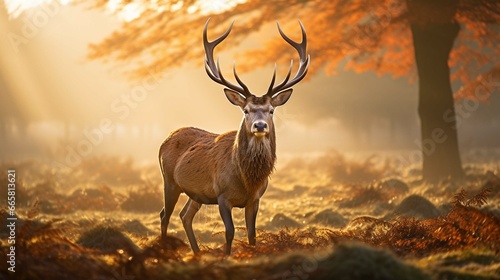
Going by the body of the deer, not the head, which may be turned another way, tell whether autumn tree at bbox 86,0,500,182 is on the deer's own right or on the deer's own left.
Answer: on the deer's own left

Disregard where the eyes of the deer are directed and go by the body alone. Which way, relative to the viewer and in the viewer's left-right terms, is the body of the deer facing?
facing the viewer and to the right of the viewer
